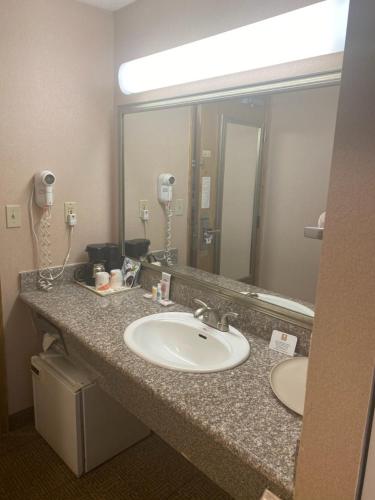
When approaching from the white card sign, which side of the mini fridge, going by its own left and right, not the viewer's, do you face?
left

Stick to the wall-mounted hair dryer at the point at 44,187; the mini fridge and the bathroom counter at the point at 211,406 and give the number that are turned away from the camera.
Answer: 0

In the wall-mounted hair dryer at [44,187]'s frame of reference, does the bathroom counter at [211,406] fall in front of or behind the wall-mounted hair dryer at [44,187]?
in front

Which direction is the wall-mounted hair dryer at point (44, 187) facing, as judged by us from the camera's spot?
facing the viewer and to the right of the viewer

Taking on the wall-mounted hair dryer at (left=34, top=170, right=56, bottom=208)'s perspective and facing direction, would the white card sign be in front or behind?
in front

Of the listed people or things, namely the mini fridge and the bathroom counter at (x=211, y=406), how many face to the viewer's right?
0

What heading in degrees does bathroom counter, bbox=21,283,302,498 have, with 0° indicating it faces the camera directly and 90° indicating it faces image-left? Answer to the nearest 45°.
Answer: approximately 45°

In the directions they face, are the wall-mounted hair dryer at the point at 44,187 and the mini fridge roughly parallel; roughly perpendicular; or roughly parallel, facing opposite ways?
roughly perpendicular

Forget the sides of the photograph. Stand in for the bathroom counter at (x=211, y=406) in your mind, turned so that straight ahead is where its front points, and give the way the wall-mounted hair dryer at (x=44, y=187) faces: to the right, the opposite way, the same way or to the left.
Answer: to the left

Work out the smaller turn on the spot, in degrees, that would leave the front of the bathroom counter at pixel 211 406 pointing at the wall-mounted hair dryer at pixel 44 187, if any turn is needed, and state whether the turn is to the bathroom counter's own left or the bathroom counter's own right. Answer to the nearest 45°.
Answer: approximately 90° to the bathroom counter's own right
